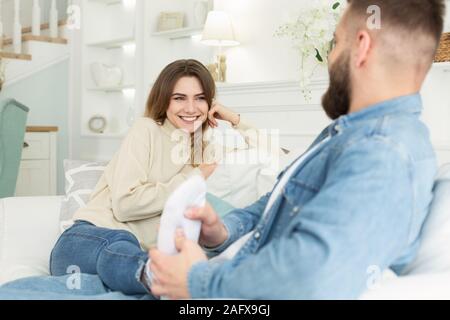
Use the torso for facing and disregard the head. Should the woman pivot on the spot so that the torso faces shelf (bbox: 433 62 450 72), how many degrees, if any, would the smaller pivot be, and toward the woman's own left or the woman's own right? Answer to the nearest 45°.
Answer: approximately 45° to the woman's own left

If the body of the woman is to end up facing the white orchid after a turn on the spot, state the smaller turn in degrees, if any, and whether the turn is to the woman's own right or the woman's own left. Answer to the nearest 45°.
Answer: approximately 90° to the woman's own left

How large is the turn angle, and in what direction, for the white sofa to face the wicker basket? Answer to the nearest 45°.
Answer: approximately 135° to its left

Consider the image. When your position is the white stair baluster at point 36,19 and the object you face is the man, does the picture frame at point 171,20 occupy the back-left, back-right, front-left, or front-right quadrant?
front-left

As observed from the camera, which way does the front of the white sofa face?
facing the viewer

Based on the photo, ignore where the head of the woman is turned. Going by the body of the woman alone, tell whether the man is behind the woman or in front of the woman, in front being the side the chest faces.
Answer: in front

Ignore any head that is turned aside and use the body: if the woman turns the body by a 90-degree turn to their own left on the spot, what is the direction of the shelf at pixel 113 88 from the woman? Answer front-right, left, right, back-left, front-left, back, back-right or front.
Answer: front-left

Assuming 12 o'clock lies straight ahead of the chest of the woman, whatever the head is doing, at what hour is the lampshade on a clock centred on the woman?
The lampshade is roughly at 8 o'clock from the woman.

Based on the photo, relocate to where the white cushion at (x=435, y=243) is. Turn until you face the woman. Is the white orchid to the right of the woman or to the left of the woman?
right

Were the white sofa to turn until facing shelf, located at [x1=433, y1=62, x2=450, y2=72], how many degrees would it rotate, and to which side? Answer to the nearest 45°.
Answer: approximately 135° to its left

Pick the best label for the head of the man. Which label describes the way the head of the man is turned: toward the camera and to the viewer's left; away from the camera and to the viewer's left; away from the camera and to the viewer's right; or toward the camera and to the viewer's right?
away from the camera and to the viewer's left
